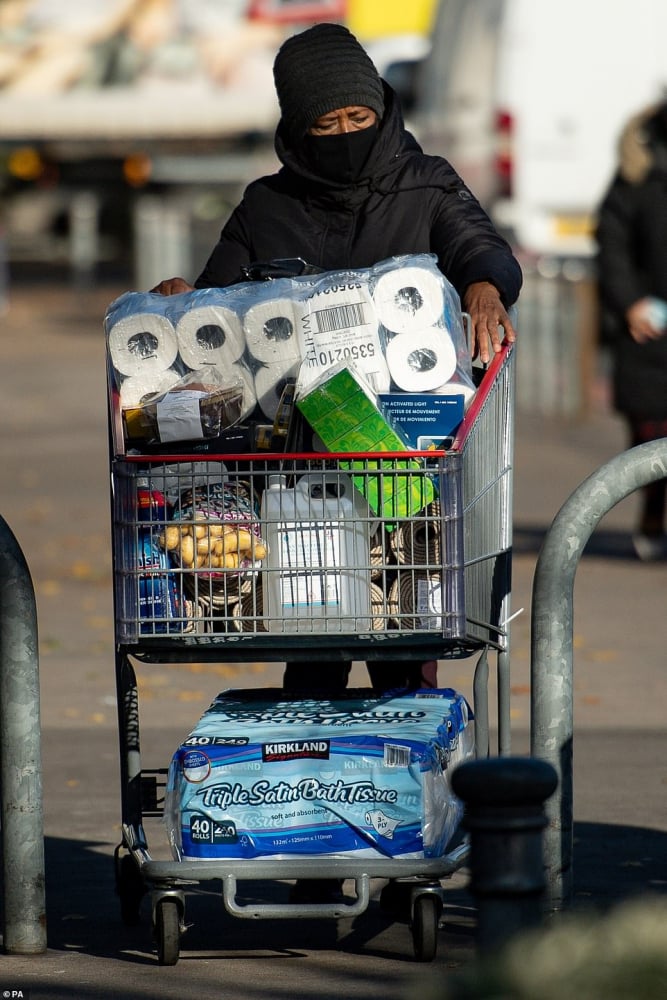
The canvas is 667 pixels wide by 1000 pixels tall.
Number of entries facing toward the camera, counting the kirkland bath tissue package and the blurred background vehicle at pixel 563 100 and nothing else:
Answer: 1

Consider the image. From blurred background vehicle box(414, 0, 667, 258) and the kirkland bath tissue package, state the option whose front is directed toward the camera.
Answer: the kirkland bath tissue package

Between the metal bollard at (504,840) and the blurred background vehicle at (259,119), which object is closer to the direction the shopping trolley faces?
the metal bollard

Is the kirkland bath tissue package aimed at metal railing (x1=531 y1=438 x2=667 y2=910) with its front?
no

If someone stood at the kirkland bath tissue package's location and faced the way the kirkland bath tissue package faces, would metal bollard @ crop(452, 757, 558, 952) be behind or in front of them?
in front

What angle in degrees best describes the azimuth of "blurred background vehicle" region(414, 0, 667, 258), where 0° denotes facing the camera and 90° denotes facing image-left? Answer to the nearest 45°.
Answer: approximately 135°

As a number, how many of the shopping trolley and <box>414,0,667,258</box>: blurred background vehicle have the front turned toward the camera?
1

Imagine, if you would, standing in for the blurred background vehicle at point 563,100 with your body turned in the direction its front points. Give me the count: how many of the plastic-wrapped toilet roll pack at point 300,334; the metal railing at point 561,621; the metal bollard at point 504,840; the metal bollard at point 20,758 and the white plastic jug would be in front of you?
0

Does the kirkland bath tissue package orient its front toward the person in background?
no

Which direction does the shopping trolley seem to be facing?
toward the camera

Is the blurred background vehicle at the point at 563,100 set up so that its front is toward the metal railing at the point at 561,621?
no

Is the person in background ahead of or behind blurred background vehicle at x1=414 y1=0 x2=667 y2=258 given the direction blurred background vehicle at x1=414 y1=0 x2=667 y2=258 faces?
behind

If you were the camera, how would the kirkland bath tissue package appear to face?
facing the viewer

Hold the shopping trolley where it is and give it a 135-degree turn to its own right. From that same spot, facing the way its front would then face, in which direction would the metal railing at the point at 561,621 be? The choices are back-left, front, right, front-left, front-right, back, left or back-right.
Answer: back-right

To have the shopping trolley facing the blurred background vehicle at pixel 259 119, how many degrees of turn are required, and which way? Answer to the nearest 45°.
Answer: approximately 180°

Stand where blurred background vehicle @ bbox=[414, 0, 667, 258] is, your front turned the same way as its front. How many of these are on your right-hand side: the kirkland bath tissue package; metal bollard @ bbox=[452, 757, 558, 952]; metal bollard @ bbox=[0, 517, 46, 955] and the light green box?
0

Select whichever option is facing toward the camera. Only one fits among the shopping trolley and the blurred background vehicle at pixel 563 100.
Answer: the shopping trolley
